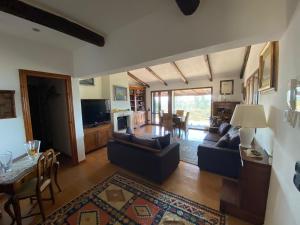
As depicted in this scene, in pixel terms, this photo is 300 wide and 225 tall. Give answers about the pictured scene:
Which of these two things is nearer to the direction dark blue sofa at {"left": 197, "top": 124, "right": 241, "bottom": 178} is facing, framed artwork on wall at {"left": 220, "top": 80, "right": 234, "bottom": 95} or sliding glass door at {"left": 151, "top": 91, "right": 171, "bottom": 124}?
the sliding glass door

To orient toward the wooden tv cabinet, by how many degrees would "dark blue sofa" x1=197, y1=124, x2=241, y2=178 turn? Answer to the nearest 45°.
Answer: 0° — it already faces it

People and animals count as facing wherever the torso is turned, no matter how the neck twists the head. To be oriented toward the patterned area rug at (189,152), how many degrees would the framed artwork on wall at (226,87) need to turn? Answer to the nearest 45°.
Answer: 0° — it already faces it

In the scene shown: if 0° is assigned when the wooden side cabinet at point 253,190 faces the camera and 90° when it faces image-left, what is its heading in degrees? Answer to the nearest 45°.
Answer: approximately 45°

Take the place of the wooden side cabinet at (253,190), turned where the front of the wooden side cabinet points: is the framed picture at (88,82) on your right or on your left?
on your right

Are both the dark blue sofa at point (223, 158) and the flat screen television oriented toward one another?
yes

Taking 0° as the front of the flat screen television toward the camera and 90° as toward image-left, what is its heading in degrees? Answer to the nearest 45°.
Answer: approximately 315°

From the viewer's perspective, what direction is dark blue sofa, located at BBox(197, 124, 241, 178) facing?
to the viewer's left

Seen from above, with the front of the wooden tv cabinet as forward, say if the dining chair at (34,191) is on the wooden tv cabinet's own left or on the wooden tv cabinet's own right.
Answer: on the wooden tv cabinet's own right
